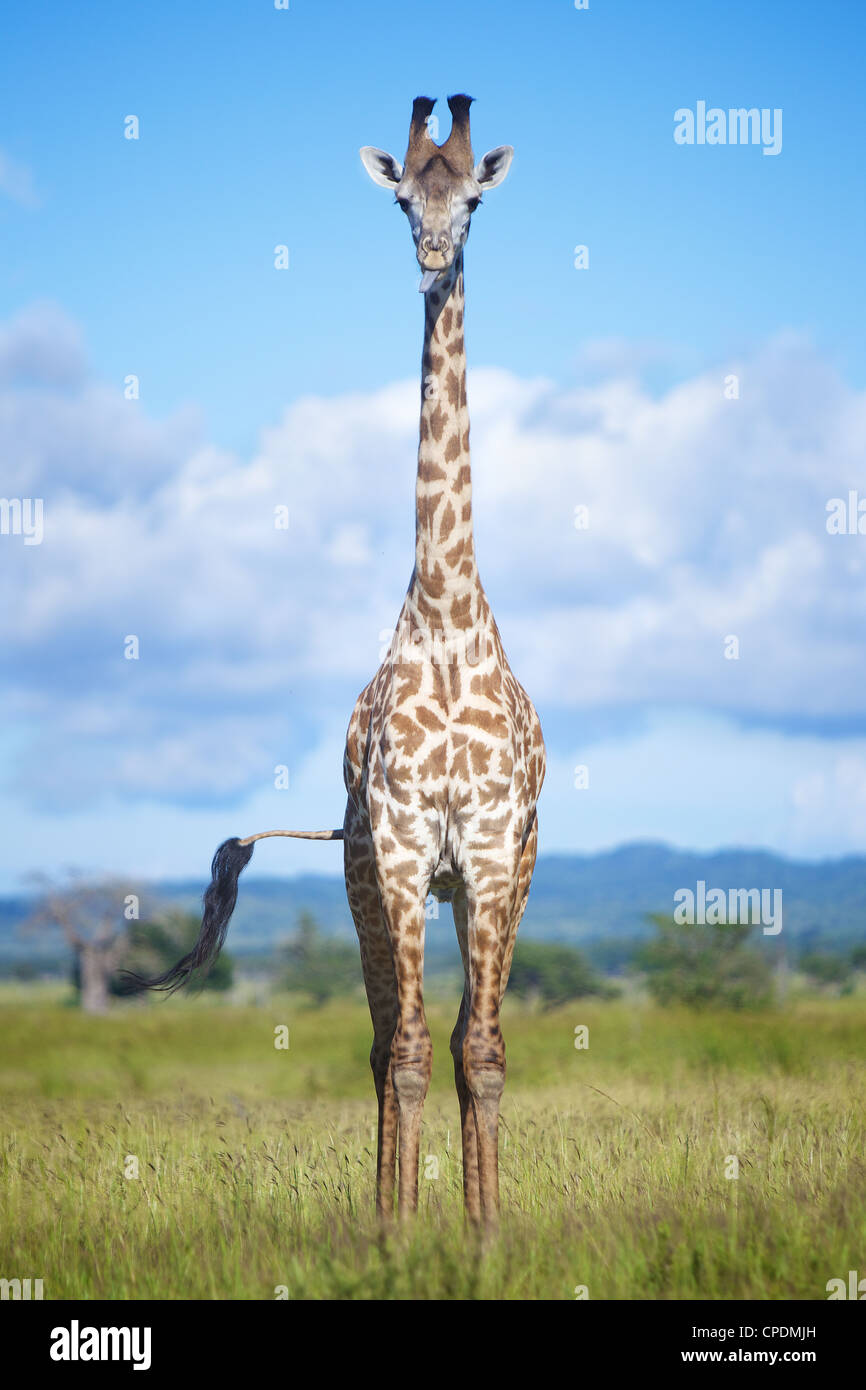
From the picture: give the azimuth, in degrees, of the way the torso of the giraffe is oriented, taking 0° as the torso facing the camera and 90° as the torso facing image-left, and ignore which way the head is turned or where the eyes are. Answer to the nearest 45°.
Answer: approximately 0°
